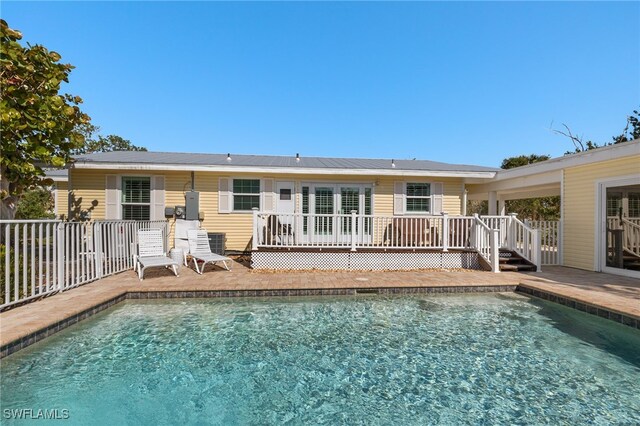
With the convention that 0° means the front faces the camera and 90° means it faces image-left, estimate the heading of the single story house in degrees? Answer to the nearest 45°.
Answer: approximately 0°

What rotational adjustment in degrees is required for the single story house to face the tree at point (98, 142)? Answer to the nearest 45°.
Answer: approximately 135° to its right

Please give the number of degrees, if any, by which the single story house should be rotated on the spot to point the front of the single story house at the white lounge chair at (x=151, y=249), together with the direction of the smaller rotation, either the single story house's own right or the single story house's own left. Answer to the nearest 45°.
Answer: approximately 45° to the single story house's own right

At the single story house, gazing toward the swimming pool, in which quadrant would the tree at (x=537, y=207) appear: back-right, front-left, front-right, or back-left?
back-left

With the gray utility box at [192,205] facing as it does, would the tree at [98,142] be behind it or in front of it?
behind

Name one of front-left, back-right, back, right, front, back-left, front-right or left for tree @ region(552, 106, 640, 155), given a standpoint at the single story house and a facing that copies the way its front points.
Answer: back-left

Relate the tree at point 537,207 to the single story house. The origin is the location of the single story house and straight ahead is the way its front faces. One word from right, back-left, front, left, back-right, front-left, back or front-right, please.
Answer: back-left
